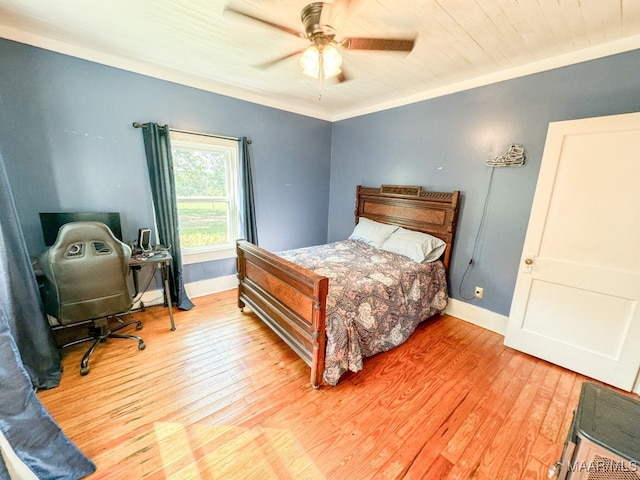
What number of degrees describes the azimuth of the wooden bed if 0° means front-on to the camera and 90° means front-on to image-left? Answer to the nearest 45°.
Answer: approximately 45°

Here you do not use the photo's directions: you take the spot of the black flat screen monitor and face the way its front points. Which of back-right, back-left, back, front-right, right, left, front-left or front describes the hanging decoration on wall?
front-left

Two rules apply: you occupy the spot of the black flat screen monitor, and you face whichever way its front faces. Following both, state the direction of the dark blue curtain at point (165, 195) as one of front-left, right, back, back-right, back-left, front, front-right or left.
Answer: left

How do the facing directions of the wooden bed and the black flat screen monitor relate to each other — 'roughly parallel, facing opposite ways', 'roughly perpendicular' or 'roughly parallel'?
roughly perpendicular

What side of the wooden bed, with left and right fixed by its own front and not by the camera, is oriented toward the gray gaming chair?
front

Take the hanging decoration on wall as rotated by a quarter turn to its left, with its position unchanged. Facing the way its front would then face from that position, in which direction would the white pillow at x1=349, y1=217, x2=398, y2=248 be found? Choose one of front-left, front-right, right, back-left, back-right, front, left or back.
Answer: back

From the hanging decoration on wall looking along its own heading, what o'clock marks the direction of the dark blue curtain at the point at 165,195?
The dark blue curtain is roughly at 2 o'clock from the hanging decoration on wall.

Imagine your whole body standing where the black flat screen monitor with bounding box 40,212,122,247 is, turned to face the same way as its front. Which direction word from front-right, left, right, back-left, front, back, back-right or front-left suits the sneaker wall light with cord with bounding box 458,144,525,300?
front-left

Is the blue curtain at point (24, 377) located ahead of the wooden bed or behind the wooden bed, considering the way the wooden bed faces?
ahead

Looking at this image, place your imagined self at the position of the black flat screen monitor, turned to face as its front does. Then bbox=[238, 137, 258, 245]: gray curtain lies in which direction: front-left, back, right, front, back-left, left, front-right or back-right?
left

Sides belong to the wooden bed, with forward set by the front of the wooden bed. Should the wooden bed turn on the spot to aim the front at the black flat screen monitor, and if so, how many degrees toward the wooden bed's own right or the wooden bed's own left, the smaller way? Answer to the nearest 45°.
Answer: approximately 45° to the wooden bed's own right
